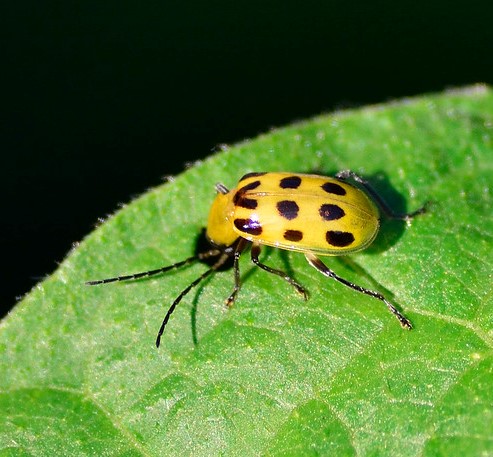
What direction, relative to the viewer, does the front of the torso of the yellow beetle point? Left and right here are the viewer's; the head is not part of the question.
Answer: facing to the left of the viewer
